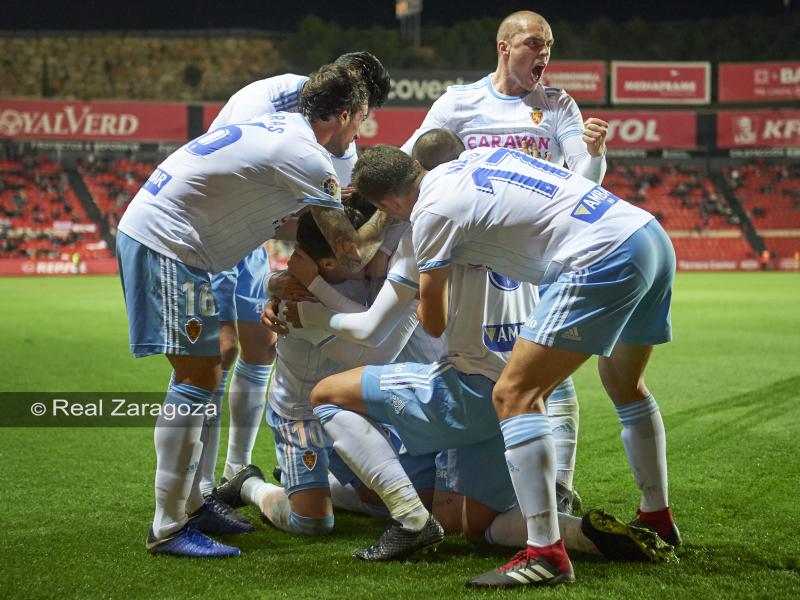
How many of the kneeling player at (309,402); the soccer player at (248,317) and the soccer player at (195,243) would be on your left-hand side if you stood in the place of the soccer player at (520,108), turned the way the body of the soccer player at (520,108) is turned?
0

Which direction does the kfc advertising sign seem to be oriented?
toward the camera

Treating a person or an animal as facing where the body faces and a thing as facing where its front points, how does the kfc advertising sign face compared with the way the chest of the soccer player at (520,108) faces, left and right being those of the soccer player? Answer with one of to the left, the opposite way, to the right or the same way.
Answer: the same way

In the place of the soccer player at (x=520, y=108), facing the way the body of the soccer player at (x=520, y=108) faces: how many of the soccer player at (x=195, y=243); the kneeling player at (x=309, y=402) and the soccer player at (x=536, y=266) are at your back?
0

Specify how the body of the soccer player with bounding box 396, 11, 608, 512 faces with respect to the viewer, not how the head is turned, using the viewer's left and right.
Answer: facing the viewer

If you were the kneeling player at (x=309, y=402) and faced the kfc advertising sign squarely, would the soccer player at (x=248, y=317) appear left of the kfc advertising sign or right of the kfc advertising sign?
left

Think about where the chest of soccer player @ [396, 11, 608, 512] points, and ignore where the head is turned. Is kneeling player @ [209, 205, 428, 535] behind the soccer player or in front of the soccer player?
in front

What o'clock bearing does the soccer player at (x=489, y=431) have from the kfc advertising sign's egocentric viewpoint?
The soccer player is roughly at 12 o'clock from the kfc advertising sign.

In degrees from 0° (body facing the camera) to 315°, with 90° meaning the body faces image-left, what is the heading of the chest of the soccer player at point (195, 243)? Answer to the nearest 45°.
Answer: approximately 270°

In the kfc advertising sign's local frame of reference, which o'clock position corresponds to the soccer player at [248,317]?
The soccer player is roughly at 12 o'clock from the kfc advertising sign.

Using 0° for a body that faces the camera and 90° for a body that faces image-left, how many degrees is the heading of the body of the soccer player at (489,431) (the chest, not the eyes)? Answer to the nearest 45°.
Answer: approximately 90°
